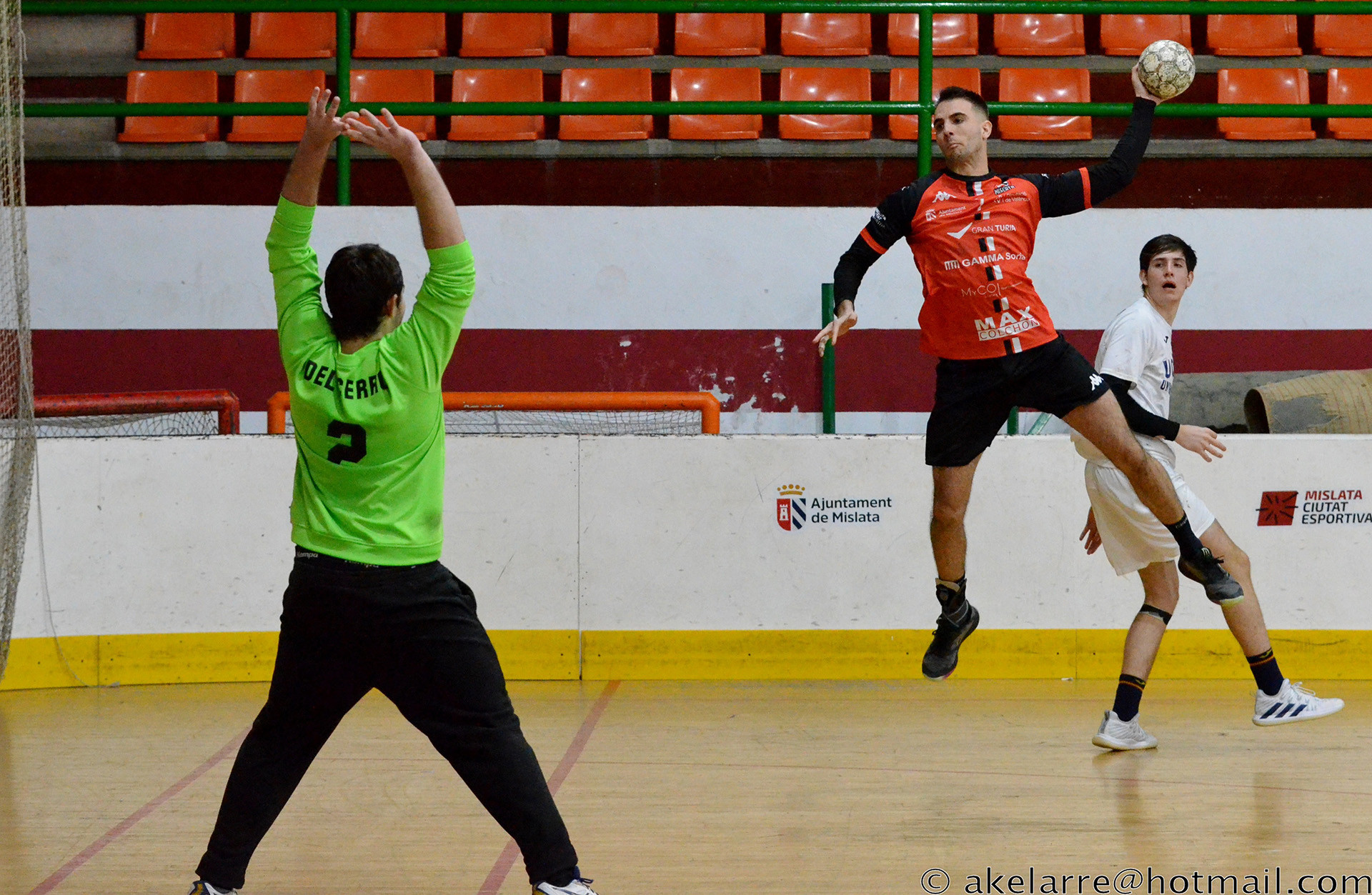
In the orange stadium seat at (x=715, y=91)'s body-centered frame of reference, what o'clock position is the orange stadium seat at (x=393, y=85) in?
the orange stadium seat at (x=393, y=85) is roughly at 3 o'clock from the orange stadium seat at (x=715, y=91).

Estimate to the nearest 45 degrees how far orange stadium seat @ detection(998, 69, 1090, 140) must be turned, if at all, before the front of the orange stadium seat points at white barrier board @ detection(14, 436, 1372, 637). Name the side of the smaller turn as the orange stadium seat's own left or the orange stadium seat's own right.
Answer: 0° — it already faces it

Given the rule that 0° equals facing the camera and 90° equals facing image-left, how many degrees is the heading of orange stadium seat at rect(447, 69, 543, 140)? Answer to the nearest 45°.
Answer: approximately 0°

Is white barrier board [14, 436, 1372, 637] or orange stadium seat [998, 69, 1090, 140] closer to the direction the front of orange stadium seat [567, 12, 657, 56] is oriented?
the white barrier board

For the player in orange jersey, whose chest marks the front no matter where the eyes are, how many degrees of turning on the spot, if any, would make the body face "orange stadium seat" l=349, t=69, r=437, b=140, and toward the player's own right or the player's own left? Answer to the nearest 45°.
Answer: approximately 135° to the player's own right

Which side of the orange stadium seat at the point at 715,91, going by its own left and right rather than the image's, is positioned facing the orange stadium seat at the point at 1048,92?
left

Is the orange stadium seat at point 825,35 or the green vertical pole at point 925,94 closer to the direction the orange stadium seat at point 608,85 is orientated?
the green vertical pole

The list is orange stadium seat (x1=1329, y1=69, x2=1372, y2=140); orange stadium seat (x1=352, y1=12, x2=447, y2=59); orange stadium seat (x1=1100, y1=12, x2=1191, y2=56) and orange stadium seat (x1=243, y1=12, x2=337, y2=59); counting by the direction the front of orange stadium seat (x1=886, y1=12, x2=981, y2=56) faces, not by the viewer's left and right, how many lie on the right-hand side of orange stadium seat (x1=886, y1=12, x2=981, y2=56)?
2
